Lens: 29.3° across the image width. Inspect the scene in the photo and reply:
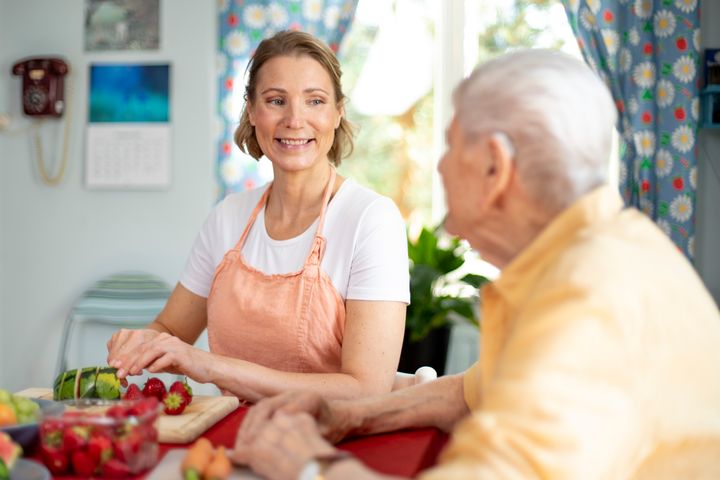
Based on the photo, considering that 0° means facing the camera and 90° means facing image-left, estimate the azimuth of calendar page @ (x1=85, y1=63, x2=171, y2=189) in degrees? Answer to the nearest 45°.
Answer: approximately 0°

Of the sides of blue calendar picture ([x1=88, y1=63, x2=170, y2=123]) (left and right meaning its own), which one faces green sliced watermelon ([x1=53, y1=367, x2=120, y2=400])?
front

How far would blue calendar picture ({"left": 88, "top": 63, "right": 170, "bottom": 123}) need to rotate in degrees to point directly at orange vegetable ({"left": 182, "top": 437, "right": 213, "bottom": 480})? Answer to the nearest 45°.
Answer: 0° — it already faces it

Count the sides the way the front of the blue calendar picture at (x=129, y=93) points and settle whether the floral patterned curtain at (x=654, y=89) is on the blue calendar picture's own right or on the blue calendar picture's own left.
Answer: on the blue calendar picture's own left

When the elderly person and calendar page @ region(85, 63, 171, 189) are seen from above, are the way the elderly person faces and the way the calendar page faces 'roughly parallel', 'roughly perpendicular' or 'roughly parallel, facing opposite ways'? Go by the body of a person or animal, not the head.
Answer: roughly perpendicular

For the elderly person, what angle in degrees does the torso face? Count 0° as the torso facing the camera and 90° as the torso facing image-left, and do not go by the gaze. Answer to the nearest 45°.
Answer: approximately 90°

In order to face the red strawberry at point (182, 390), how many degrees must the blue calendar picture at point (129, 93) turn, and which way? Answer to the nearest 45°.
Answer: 0° — it already faces it

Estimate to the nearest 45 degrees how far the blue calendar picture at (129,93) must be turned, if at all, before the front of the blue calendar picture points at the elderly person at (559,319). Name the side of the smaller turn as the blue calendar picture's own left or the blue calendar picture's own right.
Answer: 0° — it already faces them

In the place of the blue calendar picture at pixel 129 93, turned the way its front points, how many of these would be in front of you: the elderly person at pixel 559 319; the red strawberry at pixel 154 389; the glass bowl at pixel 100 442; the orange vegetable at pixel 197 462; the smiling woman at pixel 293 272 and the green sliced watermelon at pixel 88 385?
6

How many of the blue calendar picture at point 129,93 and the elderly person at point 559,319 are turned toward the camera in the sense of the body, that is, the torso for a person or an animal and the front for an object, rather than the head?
1

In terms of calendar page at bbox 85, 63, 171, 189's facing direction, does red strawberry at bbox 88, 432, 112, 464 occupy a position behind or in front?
in front

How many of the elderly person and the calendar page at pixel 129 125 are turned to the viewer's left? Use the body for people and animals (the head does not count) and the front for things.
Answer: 1
